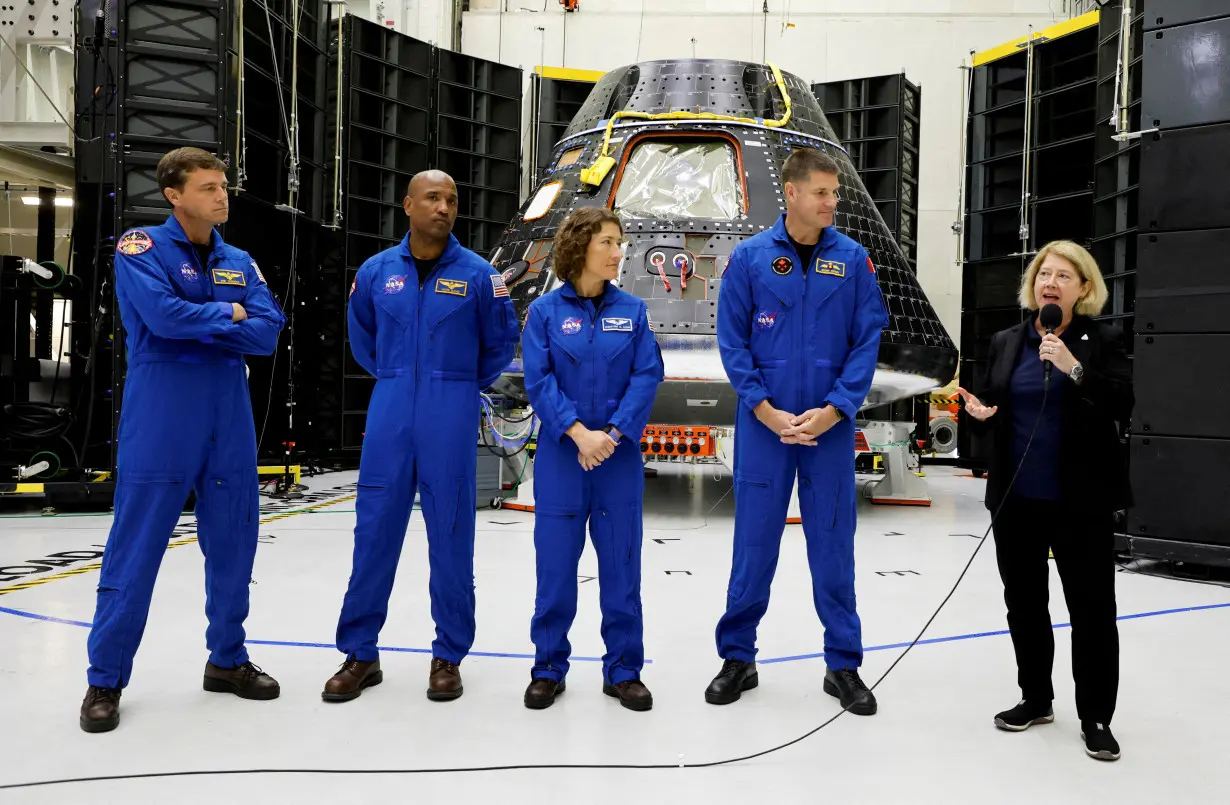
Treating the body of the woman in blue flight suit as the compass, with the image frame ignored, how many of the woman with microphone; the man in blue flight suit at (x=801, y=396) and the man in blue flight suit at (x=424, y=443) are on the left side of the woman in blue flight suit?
2

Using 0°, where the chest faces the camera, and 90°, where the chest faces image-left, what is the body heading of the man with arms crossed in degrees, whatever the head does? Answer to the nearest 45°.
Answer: approximately 315°

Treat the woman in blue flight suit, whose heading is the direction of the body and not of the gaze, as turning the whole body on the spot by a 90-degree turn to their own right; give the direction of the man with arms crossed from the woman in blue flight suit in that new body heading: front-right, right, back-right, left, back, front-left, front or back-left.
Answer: front

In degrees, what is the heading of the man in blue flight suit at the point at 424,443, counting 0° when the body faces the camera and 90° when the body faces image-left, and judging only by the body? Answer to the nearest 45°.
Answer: approximately 0°

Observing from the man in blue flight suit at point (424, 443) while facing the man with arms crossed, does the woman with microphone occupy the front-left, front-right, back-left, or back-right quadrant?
back-left

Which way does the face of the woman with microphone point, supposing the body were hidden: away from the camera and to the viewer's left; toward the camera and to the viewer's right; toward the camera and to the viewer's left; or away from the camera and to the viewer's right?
toward the camera and to the viewer's left

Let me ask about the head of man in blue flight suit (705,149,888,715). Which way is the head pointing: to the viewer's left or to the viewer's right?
to the viewer's right

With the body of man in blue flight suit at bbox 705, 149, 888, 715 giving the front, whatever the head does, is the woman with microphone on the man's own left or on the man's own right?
on the man's own left

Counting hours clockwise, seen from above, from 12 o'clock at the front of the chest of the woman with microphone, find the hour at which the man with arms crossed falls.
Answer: The man with arms crossed is roughly at 1 o'clock from the woman with microphone.

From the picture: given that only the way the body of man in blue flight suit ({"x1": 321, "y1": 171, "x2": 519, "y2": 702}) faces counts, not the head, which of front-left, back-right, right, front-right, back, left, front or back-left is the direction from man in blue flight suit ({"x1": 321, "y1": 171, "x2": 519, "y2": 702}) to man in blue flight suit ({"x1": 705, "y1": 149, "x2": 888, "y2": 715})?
left

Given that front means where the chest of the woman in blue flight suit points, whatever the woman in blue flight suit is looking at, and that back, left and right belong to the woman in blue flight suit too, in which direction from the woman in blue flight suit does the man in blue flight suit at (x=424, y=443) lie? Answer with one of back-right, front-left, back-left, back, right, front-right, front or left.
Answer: right

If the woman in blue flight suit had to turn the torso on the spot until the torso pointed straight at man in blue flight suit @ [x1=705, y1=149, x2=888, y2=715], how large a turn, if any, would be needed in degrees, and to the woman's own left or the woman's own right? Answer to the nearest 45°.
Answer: approximately 90° to the woman's own left
